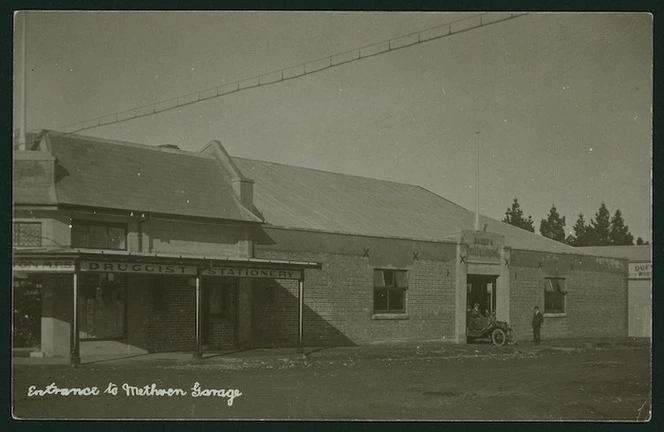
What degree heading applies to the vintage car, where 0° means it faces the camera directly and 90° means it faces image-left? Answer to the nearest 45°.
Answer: approximately 315°

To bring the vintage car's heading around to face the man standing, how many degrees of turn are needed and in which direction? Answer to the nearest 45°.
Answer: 0° — it already faces them
